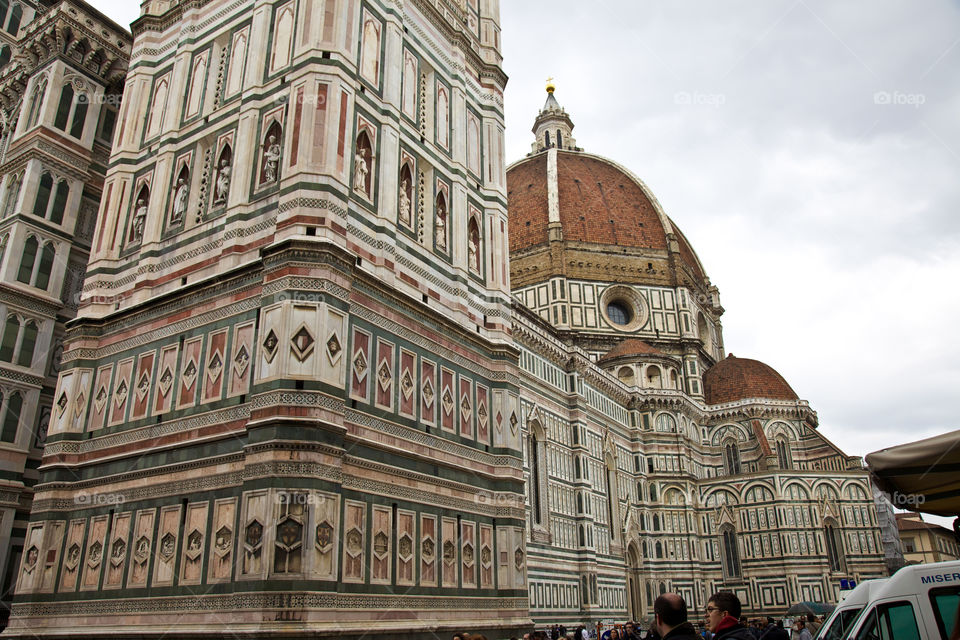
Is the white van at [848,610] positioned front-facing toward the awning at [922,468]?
no

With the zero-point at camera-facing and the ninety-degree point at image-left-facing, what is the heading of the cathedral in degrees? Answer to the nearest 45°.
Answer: approximately 45°

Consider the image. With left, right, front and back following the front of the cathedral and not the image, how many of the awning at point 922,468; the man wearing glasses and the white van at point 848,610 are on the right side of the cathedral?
0

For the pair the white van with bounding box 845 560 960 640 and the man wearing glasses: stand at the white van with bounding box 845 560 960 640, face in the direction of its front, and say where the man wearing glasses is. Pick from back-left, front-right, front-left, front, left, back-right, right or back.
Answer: front-left

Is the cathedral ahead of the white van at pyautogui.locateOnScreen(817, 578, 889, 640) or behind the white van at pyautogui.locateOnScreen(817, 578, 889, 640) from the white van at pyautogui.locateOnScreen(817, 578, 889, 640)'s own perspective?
ahead

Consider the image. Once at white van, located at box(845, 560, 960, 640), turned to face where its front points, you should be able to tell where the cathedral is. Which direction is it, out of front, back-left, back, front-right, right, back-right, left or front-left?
front

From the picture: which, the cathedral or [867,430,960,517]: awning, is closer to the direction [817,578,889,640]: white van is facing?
the cathedral

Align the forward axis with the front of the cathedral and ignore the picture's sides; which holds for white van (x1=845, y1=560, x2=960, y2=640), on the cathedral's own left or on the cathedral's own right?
on the cathedral's own left

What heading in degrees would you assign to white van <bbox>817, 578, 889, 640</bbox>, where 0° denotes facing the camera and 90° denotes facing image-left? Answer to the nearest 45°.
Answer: approximately 90°

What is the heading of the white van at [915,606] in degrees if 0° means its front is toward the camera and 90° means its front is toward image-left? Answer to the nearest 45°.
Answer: approximately 90°

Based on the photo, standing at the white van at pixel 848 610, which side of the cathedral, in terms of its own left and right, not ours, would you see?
left

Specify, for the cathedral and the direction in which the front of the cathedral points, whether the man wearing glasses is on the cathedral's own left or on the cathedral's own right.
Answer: on the cathedral's own left
